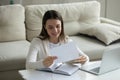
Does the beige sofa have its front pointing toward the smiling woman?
yes

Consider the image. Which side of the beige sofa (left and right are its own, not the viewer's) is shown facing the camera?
front

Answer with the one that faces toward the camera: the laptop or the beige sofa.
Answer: the beige sofa

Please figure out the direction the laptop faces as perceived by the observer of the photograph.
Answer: facing away from the viewer and to the left of the viewer

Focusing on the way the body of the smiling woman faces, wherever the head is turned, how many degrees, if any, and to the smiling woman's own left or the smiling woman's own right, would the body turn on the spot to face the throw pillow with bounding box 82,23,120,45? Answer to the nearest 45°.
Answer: approximately 90° to the smiling woman's own left

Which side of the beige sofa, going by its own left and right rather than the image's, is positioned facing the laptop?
front

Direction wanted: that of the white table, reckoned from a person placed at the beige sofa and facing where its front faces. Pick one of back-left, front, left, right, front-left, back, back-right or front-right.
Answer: front

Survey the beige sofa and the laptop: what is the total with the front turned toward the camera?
1

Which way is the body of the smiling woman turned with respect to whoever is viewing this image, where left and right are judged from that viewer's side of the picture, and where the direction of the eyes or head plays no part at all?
facing the viewer and to the right of the viewer

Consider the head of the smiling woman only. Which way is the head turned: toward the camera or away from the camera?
toward the camera
